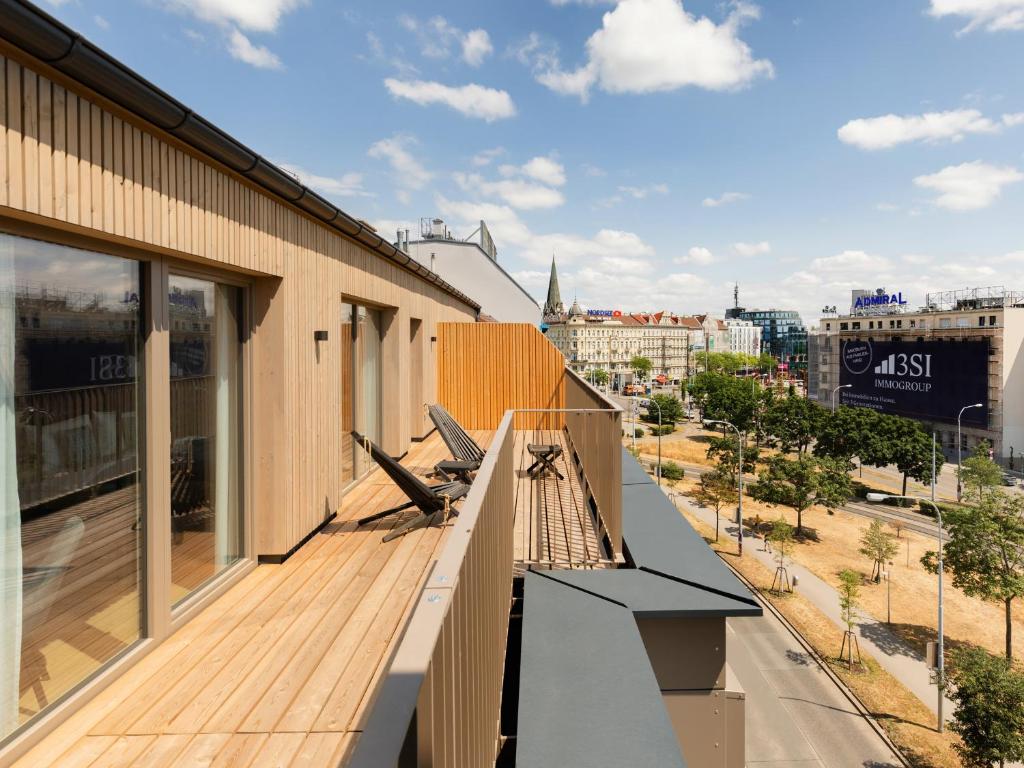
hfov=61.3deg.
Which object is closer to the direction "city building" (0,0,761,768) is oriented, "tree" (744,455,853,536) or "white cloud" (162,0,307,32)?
the tree

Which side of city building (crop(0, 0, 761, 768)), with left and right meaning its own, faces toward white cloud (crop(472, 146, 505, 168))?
left

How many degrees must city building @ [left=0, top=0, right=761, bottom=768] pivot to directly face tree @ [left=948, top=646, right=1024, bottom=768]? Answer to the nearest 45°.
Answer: approximately 45° to its left

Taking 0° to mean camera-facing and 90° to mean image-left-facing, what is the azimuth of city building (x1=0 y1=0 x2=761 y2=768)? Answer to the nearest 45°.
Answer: approximately 270°

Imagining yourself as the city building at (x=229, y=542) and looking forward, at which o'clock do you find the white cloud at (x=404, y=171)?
The white cloud is roughly at 9 o'clock from the city building.

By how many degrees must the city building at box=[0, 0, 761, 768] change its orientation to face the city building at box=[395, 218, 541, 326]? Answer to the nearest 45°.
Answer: approximately 90° to its left

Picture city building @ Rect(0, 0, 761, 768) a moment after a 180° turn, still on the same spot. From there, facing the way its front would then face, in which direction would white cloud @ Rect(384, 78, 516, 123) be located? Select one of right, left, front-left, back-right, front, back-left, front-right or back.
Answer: right
